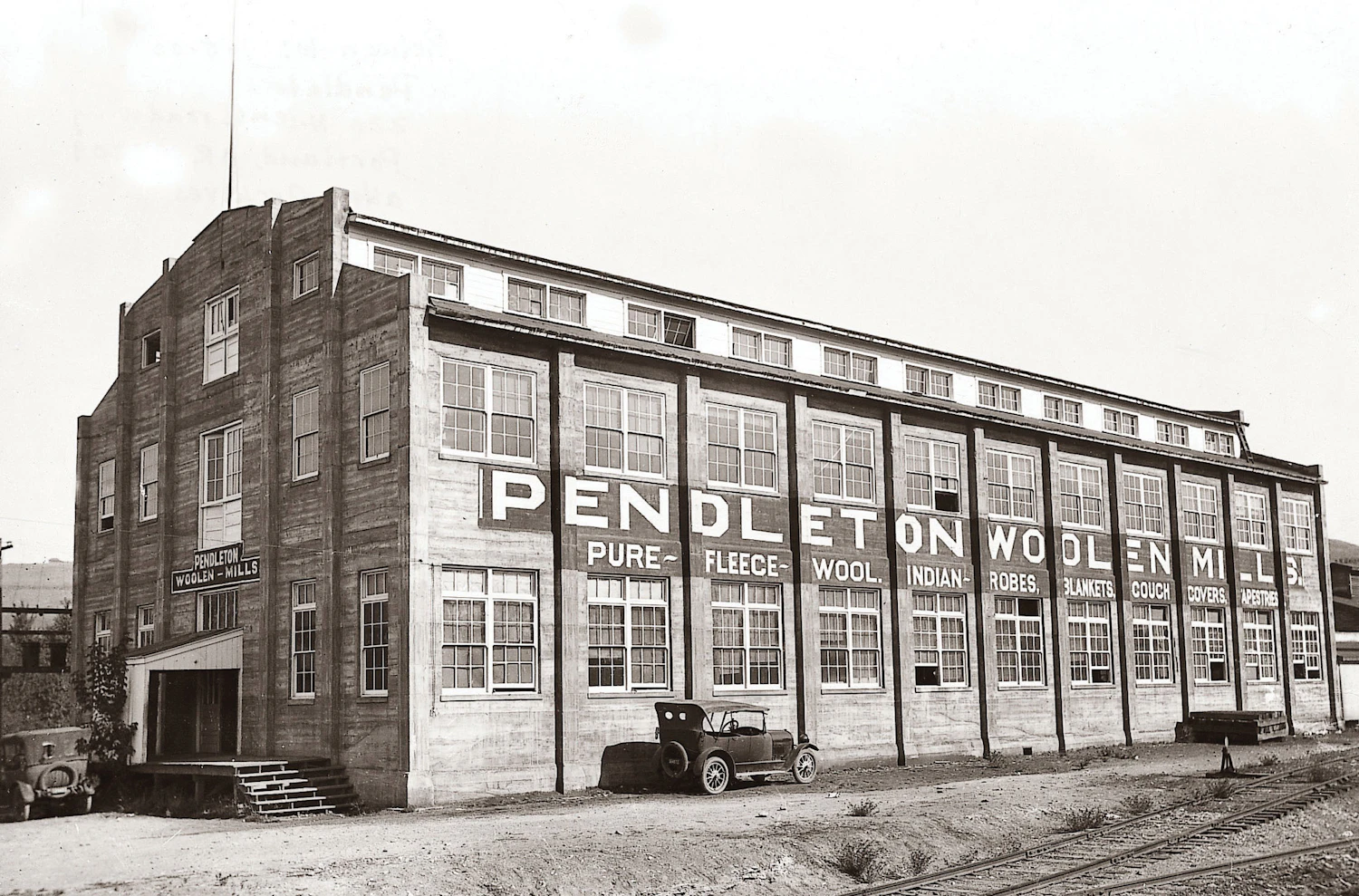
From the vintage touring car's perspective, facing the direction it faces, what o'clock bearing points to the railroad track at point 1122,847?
The railroad track is roughly at 3 o'clock from the vintage touring car.

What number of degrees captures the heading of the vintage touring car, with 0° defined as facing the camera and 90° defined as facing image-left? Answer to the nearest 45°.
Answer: approximately 225°

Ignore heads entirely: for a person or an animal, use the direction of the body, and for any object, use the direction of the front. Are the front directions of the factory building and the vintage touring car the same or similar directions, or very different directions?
very different directions
